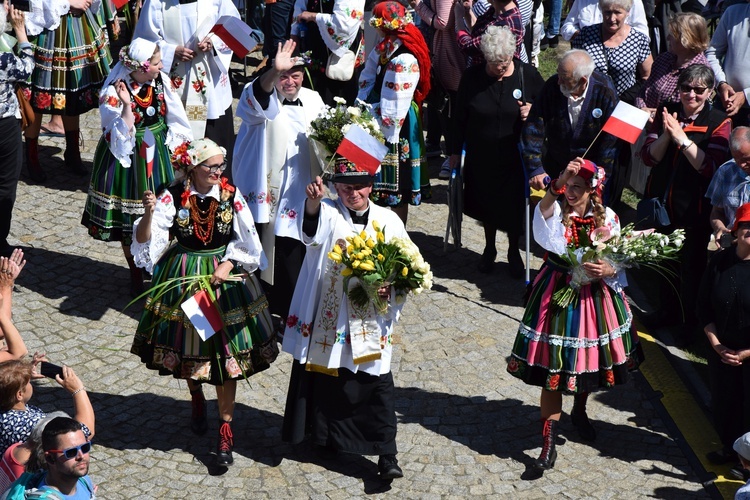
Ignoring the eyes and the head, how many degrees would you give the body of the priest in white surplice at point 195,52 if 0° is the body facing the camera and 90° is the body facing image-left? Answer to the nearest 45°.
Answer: approximately 0°

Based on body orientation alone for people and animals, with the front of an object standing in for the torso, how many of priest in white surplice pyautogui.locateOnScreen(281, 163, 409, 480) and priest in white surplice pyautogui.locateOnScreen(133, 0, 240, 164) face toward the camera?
2

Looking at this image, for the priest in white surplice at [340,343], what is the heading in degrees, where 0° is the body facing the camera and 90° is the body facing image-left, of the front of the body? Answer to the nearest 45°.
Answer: approximately 0°

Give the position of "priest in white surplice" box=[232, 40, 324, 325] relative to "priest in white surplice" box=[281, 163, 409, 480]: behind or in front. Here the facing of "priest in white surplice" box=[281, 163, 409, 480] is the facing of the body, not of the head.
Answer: behind

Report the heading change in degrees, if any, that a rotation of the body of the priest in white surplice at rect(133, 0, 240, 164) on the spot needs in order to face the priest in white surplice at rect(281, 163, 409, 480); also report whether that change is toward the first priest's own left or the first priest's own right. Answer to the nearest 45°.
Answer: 0° — they already face them

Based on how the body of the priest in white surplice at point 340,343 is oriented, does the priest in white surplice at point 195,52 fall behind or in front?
behind

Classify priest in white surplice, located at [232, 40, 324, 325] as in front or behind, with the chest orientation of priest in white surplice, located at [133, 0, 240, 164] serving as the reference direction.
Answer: in front
